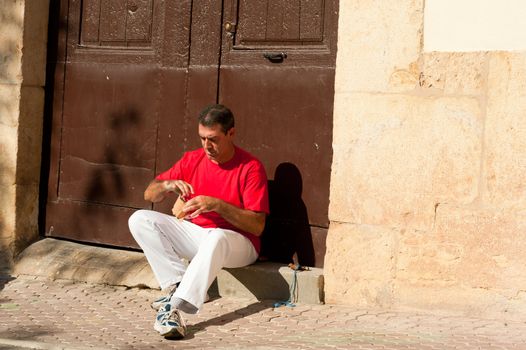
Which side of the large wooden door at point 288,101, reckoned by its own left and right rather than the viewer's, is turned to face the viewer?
front

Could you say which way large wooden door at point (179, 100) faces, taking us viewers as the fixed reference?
facing the viewer
